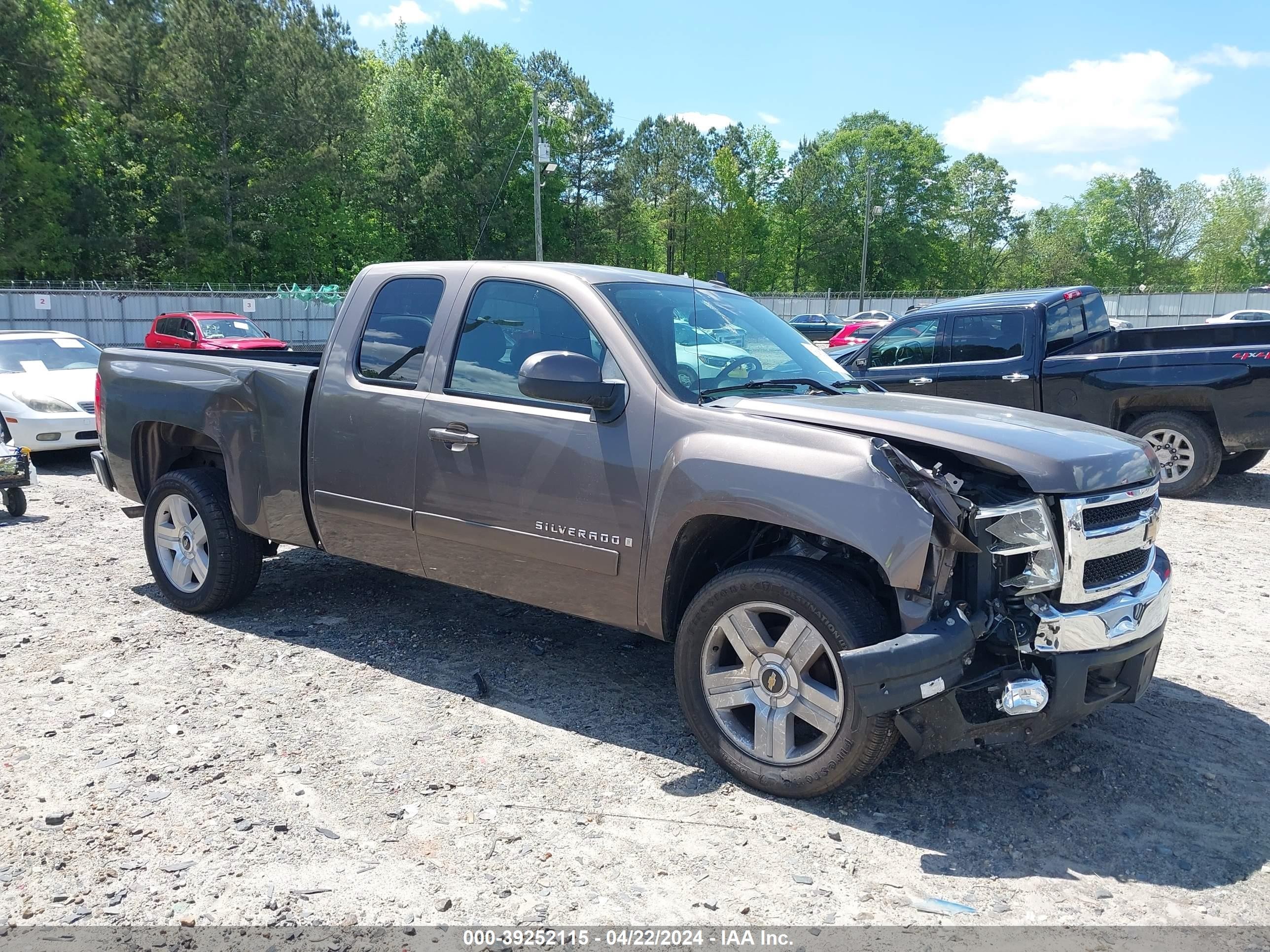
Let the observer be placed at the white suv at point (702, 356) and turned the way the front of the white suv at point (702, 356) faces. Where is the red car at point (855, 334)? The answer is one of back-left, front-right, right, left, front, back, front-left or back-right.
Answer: back-left

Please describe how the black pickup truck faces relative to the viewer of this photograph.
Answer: facing away from the viewer and to the left of the viewer

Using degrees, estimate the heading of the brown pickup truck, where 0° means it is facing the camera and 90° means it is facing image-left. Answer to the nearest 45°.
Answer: approximately 315°

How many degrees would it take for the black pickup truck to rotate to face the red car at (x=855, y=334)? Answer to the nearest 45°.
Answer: approximately 45° to its right
